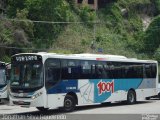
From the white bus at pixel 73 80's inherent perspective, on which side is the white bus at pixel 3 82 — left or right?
on its right

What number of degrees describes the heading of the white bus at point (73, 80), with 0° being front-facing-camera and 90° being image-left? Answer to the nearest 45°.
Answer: approximately 45°
